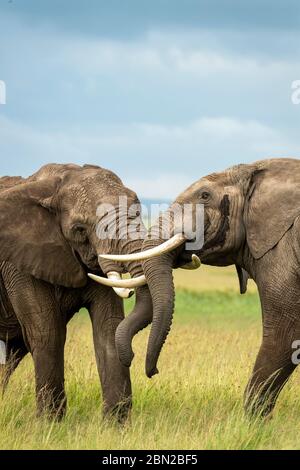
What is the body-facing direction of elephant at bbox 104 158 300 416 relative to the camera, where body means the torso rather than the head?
to the viewer's left

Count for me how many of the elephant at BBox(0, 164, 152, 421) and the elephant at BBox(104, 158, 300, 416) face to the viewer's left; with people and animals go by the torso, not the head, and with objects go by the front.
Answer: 1

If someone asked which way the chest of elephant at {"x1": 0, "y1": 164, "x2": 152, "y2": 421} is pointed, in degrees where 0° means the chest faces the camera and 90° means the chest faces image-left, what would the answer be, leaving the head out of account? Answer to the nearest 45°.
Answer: approximately 315°

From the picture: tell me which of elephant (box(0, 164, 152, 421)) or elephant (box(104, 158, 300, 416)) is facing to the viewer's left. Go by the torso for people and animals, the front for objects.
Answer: elephant (box(104, 158, 300, 416))

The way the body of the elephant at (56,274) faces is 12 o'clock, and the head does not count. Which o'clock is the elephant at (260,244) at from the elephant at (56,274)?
the elephant at (260,244) is roughly at 11 o'clock from the elephant at (56,274).
